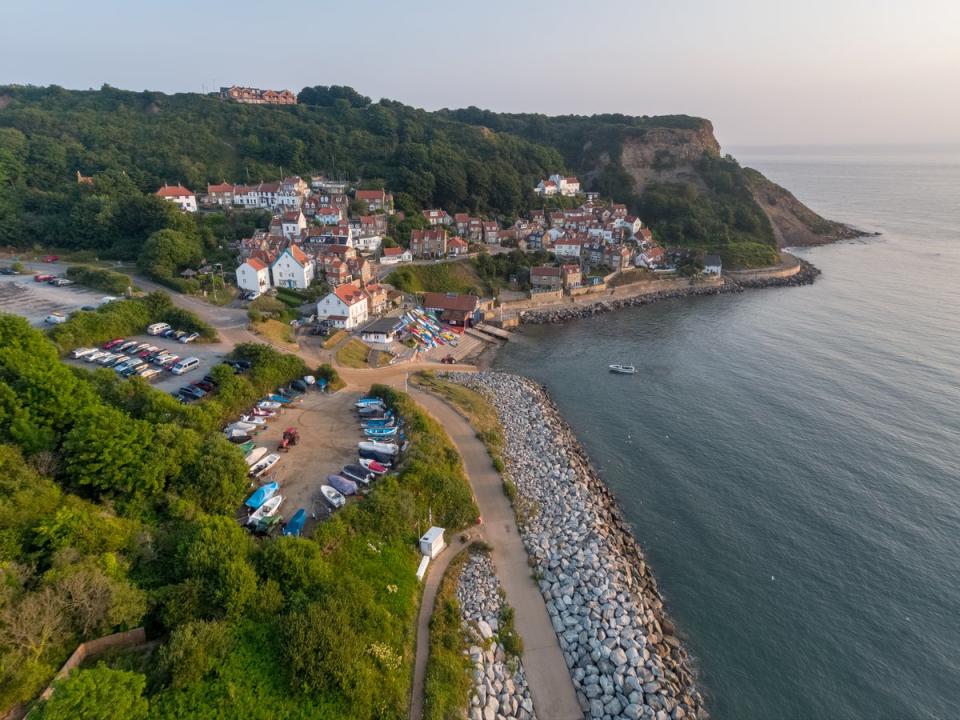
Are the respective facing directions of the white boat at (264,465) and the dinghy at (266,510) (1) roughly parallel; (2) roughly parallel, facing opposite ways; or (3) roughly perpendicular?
roughly parallel

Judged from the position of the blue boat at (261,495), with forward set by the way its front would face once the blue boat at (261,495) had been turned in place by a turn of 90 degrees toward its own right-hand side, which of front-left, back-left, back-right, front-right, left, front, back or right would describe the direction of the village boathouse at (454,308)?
left

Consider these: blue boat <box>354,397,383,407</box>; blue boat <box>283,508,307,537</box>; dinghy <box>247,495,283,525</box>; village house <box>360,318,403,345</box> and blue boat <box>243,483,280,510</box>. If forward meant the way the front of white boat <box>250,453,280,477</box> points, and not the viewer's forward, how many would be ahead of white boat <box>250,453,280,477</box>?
2

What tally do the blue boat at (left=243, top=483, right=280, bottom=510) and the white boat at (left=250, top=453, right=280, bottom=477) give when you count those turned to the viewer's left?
0

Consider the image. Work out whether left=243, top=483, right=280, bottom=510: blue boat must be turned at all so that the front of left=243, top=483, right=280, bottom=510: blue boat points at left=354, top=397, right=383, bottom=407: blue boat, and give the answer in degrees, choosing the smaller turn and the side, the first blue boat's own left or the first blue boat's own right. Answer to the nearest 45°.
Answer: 0° — it already faces it

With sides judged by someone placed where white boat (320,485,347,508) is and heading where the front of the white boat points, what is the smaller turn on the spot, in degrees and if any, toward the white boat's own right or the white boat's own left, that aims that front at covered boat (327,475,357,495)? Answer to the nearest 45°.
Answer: approximately 90° to the white boat's own right

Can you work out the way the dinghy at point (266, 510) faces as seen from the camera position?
facing away from the viewer and to the right of the viewer

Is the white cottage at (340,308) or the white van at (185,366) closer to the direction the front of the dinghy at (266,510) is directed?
the white cottage

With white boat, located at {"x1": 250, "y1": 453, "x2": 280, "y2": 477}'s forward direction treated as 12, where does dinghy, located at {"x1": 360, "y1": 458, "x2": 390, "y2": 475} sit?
The dinghy is roughly at 2 o'clock from the white boat.

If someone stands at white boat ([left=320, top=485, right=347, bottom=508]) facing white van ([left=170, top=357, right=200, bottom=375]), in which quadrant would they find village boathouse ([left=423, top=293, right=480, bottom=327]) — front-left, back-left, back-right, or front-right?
front-right

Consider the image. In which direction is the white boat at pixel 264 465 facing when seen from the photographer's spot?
facing away from the viewer and to the right of the viewer

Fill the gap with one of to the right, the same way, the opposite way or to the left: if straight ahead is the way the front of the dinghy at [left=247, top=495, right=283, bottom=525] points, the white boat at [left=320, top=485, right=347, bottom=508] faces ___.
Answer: to the left

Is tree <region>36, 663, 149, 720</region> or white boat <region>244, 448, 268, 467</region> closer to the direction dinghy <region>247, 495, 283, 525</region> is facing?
the white boat

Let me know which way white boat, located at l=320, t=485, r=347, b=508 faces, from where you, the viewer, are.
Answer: facing away from the viewer and to the left of the viewer

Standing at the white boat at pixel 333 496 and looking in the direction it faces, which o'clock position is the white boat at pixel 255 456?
the white boat at pixel 255 456 is roughly at 12 o'clock from the white boat at pixel 333 496.

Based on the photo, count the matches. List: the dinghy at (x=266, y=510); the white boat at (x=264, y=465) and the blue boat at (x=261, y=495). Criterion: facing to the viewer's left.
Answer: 0

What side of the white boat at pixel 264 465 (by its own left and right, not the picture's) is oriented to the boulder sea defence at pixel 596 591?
right

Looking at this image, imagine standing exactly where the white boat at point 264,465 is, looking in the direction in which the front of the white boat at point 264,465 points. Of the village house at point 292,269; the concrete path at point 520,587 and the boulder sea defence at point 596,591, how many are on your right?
2

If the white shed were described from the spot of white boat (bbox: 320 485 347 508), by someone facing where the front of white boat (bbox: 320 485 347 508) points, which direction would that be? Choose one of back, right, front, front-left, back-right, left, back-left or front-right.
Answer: back

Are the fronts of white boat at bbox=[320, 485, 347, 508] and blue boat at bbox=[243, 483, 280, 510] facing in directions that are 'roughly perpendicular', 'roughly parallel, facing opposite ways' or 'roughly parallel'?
roughly perpendicular

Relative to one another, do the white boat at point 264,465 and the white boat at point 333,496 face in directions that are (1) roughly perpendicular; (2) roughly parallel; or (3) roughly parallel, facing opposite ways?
roughly perpendicular

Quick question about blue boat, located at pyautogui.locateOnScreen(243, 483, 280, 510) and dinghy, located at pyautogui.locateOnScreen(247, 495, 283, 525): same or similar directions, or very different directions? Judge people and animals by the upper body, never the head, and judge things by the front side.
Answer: same or similar directions
